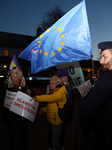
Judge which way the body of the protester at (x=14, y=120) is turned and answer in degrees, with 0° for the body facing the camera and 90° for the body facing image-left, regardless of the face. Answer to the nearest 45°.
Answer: approximately 0°

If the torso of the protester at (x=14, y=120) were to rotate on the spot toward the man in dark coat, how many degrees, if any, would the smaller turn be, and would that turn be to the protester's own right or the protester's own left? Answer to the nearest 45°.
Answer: approximately 45° to the protester's own left
